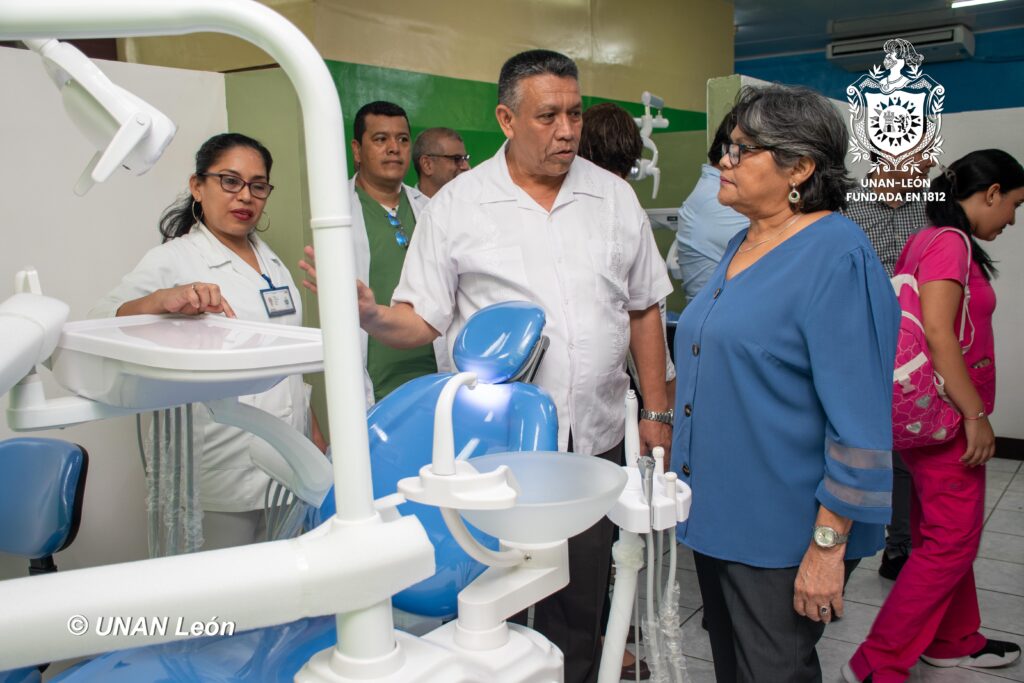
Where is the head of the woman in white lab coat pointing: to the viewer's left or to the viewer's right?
to the viewer's right

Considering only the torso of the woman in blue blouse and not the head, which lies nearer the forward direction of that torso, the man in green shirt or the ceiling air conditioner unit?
the man in green shirt

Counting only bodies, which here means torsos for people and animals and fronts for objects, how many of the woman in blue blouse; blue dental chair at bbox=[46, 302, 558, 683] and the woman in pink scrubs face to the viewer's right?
1

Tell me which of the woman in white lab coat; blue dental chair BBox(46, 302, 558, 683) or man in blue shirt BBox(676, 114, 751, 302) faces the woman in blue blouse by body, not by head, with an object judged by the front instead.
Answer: the woman in white lab coat

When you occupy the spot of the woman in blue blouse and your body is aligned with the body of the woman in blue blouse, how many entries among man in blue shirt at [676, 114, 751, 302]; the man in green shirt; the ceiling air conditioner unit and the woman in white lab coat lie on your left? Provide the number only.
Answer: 0

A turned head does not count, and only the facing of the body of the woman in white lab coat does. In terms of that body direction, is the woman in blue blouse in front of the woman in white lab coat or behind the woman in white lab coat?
in front

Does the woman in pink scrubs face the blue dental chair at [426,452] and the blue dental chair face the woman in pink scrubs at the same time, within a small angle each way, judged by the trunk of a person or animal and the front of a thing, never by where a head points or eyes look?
no

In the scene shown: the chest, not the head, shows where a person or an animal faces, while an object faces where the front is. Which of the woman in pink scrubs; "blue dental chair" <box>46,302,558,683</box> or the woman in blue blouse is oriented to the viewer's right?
the woman in pink scrubs

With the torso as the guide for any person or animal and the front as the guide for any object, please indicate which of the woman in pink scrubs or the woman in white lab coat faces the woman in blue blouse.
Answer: the woman in white lab coat

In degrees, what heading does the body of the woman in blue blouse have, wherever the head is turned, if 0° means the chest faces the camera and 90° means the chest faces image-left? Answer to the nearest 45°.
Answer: approximately 45°

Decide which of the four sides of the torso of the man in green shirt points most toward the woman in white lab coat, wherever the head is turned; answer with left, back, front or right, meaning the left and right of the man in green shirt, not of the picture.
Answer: right

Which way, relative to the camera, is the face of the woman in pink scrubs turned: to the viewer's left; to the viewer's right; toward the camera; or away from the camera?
to the viewer's right

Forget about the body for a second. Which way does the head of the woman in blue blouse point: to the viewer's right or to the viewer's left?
to the viewer's left

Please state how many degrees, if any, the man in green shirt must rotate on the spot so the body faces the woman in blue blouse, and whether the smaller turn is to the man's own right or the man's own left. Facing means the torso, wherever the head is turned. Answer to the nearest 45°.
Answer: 0° — they already face them

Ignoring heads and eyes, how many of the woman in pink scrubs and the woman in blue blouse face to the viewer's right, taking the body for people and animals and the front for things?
1

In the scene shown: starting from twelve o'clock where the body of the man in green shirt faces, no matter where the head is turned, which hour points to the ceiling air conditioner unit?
The ceiling air conditioner unit is roughly at 9 o'clock from the man in green shirt.

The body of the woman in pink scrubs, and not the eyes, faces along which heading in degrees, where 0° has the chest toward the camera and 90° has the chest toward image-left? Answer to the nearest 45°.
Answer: approximately 270°

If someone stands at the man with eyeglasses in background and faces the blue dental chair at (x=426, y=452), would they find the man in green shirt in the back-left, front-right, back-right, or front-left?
front-right

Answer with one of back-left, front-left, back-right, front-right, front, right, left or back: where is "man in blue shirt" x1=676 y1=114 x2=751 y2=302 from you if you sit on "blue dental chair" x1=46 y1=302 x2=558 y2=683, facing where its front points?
back
